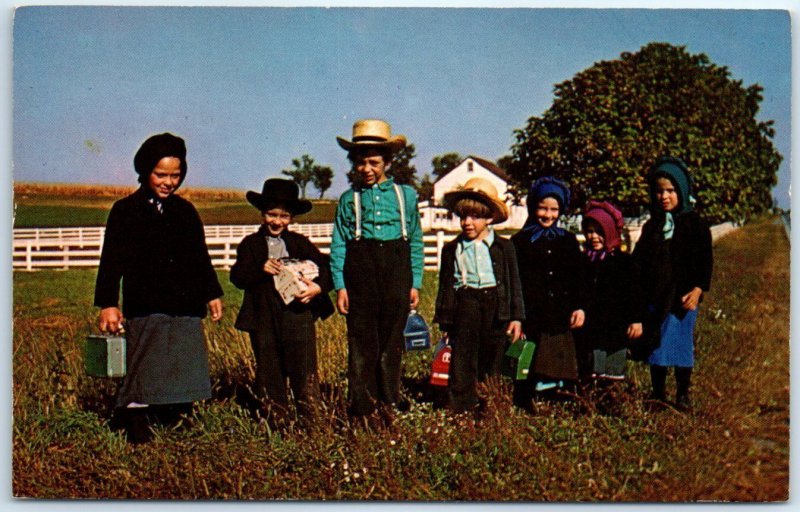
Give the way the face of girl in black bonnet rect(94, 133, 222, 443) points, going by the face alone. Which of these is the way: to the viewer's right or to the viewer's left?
to the viewer's right

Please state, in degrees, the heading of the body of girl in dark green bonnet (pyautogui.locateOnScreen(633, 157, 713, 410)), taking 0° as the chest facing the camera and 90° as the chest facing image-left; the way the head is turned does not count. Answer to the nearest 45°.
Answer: approximately 45°

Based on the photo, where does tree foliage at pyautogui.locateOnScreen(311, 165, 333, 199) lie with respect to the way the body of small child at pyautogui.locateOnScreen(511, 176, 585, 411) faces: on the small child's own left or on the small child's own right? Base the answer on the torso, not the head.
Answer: on the small child's own right

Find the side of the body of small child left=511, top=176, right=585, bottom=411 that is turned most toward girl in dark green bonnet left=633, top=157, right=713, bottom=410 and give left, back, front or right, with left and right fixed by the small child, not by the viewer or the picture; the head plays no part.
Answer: left
